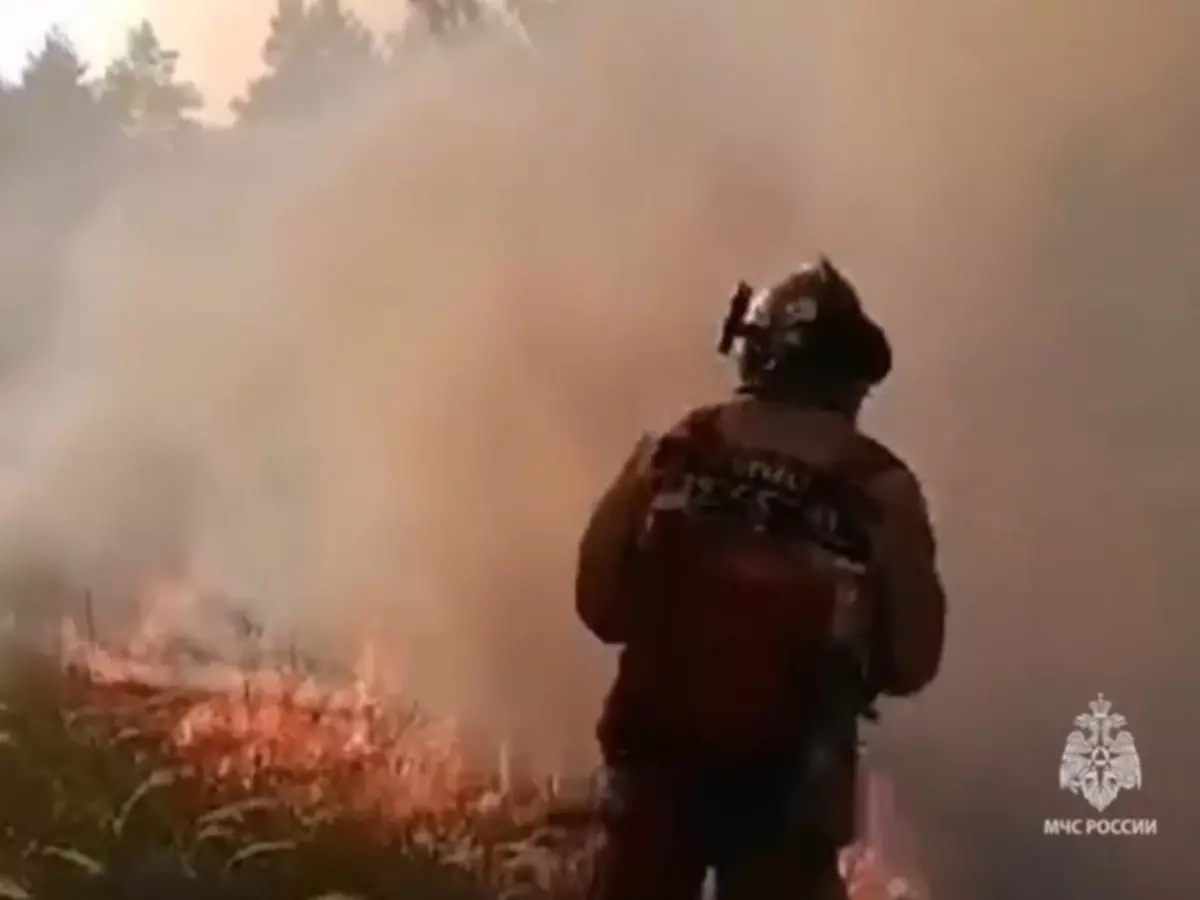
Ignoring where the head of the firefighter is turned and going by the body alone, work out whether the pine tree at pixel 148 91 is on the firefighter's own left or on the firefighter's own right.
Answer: on the firefighter's own left

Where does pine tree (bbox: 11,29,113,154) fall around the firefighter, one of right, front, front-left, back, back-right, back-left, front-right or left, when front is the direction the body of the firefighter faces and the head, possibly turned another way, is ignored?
left

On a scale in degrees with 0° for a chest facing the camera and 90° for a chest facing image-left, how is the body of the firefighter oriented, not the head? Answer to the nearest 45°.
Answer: approximately 180°
